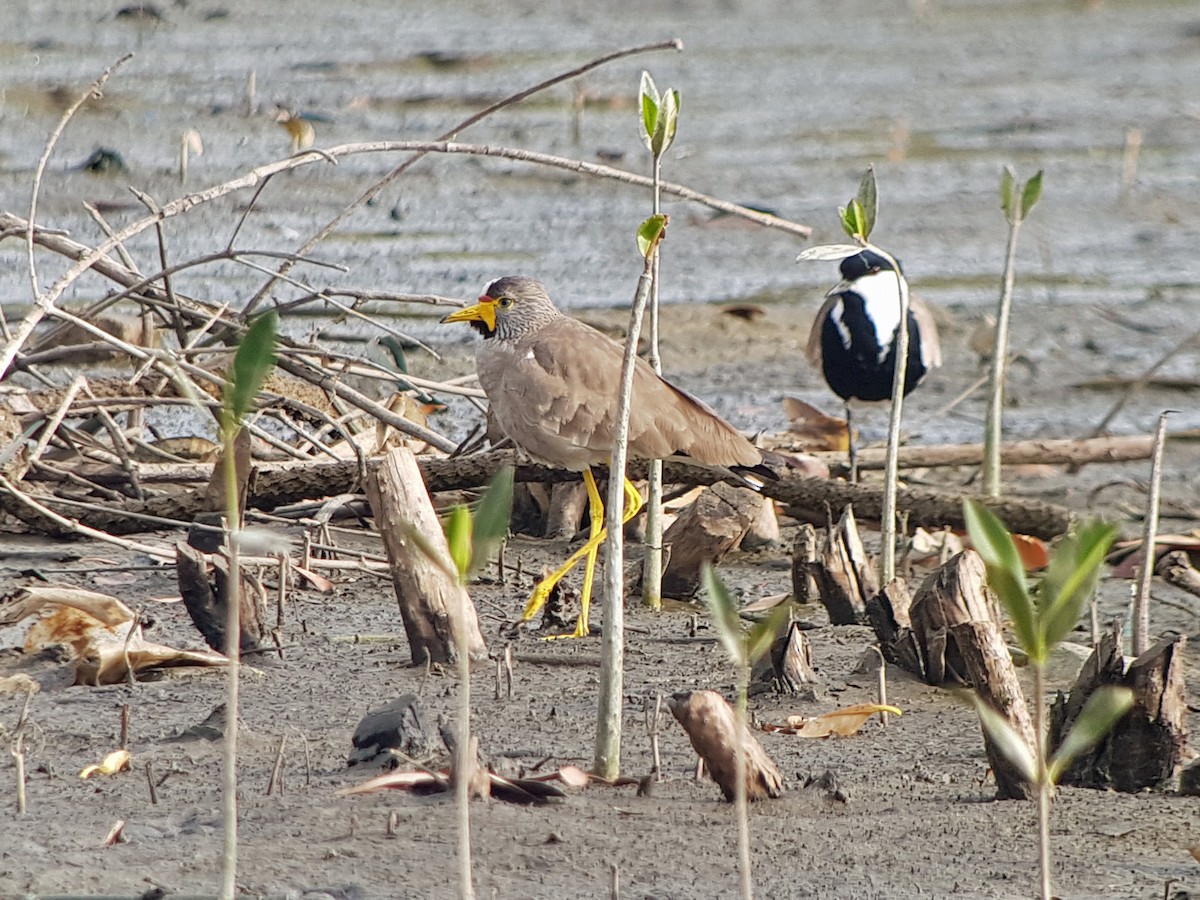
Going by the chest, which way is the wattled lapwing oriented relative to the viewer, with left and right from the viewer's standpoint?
facing to the left of the viewer

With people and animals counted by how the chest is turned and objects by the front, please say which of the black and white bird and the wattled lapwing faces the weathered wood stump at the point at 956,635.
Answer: the black and white bird

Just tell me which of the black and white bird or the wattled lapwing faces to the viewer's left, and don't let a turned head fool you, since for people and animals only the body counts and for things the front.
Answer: the wattled lapwing

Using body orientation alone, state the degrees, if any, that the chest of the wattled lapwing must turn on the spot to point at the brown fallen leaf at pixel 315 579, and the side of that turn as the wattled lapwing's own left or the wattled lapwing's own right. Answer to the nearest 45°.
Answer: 0° — it already faces it

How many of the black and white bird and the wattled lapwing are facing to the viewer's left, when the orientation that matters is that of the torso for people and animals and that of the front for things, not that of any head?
1

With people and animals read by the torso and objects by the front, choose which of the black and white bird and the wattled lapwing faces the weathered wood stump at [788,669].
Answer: the black and white bird

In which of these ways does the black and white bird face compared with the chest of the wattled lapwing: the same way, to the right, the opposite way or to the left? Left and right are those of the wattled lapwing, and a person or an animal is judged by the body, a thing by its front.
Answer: to the left

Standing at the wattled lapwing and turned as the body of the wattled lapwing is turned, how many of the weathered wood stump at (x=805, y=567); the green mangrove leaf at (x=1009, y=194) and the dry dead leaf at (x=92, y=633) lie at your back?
2

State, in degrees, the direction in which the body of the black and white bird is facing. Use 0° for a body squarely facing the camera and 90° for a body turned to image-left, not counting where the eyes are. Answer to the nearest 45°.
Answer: approximately 0°

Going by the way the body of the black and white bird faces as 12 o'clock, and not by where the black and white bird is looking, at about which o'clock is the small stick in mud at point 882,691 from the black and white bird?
The small stick in mud is roughly at 12 o'clock from the black and white bird.
